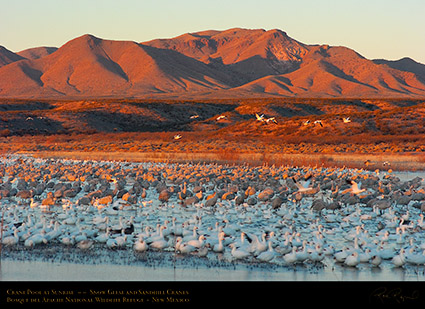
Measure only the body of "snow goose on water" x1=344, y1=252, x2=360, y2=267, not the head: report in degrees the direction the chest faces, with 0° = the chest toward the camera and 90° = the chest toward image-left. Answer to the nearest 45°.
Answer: approximately 270°

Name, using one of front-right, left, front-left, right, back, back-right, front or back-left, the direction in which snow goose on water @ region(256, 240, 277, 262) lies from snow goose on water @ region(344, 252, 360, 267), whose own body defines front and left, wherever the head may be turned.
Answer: back

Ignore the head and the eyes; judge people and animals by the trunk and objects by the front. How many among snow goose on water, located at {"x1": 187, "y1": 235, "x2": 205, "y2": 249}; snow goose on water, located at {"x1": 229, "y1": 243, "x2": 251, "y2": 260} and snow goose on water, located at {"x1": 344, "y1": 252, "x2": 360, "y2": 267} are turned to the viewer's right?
2

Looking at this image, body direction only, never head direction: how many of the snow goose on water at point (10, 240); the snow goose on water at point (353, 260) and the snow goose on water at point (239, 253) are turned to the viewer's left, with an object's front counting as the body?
1

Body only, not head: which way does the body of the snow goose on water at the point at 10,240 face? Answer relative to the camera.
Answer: to the viewer's right

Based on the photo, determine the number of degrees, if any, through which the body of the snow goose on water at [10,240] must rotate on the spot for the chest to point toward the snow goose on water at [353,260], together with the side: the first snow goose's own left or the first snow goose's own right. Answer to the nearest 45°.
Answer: approximately 45° to the first snow goose's own right

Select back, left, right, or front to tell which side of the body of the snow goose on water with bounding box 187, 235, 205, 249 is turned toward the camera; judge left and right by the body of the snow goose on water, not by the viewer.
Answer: right

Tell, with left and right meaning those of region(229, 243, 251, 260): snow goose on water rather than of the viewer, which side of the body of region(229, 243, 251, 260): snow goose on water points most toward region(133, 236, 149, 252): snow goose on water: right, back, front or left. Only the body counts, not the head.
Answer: front

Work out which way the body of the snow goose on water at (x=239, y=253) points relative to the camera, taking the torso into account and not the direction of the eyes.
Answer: to the viewer's left
